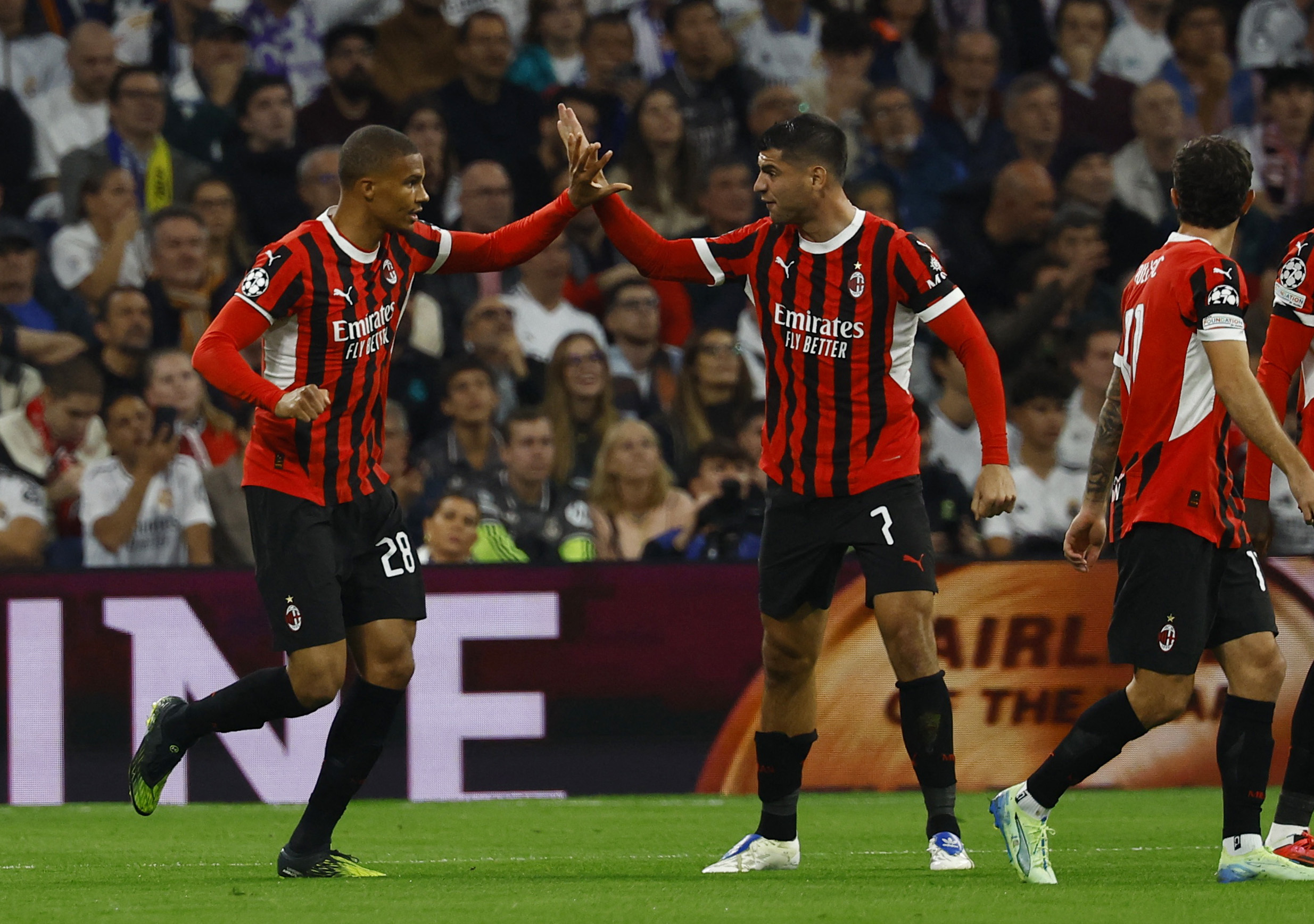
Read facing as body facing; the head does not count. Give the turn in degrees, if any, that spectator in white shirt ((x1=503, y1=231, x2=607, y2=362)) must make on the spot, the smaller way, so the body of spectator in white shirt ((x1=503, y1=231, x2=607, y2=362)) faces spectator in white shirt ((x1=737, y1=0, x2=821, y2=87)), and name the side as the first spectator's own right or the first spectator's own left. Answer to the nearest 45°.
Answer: approximately 135° to the first spectator's own left

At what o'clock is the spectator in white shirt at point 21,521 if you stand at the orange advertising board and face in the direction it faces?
The spectator in white shirt is roughly at 3 o'clock from the orange advertising board.

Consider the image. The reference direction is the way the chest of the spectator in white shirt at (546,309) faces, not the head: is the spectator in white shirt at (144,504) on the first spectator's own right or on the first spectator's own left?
on the first spectator's own right

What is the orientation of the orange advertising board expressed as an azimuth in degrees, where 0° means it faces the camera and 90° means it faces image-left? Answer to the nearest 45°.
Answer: approximately 0°

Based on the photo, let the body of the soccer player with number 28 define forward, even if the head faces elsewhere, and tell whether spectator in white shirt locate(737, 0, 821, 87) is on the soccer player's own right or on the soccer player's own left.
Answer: on the soccer player's own left

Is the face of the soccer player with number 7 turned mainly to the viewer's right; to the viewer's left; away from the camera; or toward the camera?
to the viewer's left

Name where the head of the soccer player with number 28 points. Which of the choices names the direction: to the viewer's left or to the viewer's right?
to the viewer's right

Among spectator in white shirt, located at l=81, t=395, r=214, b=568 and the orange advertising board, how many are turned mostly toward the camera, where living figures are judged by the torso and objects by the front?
2
